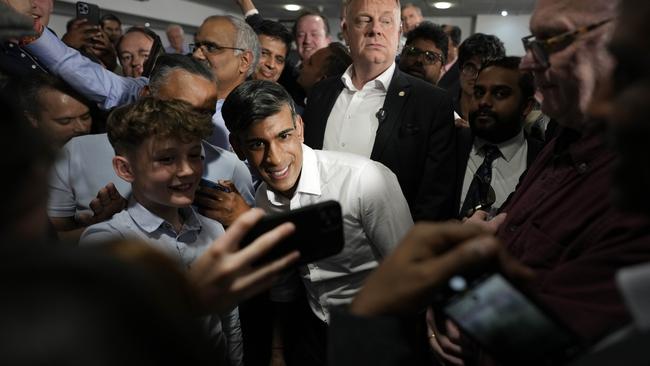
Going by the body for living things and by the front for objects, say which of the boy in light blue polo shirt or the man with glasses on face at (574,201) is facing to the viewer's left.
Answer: the man with glasses on face

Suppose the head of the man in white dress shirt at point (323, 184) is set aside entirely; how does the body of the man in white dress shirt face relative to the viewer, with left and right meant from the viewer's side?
facing the viewer and to the left of the viewer

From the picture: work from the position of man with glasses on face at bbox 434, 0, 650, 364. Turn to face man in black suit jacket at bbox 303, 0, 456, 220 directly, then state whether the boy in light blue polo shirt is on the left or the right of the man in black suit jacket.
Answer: left

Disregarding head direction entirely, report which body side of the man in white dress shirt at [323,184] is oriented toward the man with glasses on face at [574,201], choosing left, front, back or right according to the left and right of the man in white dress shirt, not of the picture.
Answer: left

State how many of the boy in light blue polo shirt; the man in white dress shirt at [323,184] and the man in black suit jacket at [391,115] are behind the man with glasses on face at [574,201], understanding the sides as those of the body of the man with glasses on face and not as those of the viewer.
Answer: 0

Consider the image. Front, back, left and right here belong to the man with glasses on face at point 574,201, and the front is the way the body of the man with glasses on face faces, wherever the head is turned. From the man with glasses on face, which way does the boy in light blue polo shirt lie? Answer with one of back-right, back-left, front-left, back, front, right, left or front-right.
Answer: front

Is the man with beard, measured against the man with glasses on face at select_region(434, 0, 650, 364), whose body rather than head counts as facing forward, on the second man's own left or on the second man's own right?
on the second man's own right

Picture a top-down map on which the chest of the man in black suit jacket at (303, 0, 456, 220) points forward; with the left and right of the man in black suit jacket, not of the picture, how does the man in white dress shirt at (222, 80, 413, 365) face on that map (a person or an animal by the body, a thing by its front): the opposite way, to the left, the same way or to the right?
the same way

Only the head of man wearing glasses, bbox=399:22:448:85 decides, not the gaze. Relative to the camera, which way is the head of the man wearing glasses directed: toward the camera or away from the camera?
toward the camera

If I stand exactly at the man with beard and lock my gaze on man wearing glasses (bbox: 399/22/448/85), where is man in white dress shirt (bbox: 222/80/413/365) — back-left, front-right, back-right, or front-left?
back-left

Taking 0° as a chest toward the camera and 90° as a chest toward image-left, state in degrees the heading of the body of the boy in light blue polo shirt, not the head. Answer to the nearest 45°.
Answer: approximately 315°

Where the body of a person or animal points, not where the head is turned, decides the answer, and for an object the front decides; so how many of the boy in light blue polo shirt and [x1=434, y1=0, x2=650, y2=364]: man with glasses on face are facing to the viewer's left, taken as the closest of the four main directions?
1

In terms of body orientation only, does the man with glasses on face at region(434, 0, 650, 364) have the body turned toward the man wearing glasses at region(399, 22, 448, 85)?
no

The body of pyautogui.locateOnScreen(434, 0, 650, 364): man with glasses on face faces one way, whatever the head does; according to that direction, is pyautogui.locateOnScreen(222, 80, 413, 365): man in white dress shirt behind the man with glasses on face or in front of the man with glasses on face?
in front

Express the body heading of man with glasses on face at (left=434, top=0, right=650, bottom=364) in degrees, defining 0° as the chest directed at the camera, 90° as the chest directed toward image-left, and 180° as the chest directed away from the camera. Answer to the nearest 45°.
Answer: approximately 90°

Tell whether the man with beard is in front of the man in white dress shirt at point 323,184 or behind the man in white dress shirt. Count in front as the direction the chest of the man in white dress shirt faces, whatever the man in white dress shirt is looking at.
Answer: behind

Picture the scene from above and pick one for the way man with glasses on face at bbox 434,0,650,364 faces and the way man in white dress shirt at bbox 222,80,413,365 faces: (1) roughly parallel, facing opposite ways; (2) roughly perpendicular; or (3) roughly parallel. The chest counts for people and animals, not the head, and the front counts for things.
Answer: roughly perpendicular

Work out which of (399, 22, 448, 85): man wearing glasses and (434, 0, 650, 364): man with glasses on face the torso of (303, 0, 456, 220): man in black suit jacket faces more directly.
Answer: the man with glasses on face
